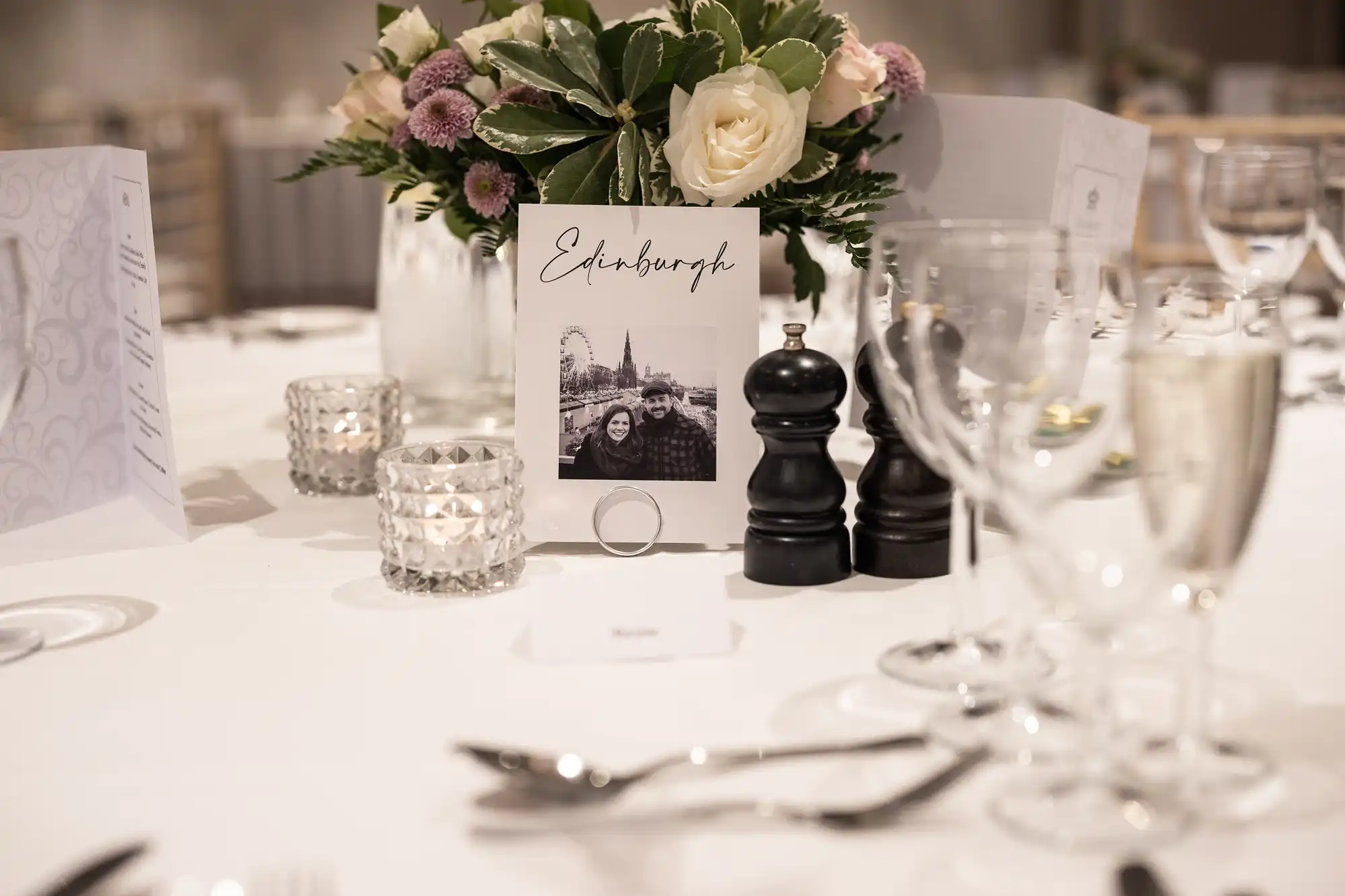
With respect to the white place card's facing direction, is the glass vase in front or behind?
behind

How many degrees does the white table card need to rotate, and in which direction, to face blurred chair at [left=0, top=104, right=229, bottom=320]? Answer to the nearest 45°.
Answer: approximately 180°

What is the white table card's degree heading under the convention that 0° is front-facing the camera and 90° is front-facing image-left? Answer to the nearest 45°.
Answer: approximately 0°

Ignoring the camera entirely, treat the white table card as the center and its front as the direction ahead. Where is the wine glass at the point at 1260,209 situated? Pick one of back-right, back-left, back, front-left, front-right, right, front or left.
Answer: back-left

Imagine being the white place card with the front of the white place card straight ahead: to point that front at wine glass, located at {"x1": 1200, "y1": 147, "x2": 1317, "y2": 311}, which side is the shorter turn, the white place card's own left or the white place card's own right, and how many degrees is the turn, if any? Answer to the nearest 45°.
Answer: approximately 135° to the white place card's own left

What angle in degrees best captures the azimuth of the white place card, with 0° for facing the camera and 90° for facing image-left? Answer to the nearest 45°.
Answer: approximately 0°

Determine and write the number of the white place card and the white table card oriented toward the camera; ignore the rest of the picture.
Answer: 2
